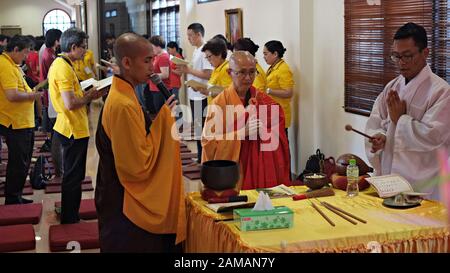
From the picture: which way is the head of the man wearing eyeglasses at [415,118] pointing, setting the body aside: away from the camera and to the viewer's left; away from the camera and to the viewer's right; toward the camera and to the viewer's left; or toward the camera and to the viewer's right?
toward the camera and to the viewer's left

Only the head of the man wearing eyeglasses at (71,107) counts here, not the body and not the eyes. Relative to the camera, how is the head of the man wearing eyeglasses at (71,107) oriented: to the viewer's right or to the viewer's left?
to the viewer's right

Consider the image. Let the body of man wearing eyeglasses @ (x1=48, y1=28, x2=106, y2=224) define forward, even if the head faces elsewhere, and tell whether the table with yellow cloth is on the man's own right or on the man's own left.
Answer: on the man's own right

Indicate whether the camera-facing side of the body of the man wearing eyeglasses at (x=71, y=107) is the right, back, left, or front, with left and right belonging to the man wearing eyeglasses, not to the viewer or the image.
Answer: right

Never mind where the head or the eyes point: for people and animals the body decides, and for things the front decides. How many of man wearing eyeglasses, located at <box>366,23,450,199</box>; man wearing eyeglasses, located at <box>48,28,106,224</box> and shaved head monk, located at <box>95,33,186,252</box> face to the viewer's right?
2

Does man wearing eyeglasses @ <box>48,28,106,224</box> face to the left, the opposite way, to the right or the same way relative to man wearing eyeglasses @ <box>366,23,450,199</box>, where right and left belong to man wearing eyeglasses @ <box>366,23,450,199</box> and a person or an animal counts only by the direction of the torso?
the opposite way

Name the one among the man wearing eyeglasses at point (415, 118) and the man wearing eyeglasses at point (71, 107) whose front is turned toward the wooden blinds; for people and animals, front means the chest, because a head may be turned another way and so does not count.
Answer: the man wearing eyeglasses at point (71, 107)

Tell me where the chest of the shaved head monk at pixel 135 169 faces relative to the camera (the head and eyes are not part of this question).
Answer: to the viewer's right

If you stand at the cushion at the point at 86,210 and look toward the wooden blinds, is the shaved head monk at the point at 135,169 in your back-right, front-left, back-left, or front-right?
front-right

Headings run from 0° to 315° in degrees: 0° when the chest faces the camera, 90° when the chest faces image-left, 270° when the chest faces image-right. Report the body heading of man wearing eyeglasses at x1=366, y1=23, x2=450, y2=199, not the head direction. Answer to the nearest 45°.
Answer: approximately 45°

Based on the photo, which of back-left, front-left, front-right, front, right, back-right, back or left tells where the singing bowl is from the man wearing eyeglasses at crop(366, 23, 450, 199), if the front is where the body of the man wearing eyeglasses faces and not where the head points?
front

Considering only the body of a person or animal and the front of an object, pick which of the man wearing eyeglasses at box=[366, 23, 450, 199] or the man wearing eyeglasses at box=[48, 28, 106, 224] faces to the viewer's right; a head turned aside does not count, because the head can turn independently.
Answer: the man wearing eyeglasses at box=[48, 28, 106, 224]

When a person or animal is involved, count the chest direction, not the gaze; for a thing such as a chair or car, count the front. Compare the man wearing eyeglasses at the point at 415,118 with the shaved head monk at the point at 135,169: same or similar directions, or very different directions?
very different directions
